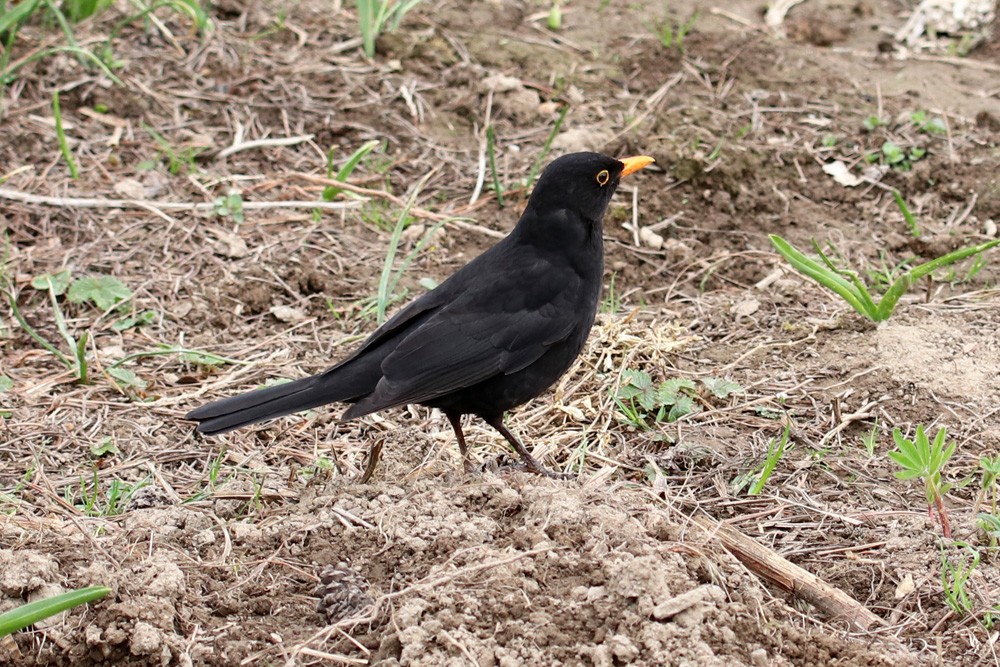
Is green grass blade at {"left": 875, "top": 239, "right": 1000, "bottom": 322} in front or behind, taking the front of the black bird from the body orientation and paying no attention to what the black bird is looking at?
in front

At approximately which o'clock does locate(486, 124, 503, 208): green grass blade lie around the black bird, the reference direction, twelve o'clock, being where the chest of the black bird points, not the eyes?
The green grass blade is roughly at 9 o'clock from the black bird.

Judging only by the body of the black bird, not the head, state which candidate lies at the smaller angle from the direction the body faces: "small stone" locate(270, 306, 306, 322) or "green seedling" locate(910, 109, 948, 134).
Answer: the green seedling

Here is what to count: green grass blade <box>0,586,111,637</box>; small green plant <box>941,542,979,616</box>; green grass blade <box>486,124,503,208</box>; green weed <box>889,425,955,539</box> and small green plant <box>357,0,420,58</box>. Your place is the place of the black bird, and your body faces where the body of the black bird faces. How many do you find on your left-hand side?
2

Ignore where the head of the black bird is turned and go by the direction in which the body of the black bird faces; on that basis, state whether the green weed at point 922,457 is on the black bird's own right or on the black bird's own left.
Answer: on the black bird's own right

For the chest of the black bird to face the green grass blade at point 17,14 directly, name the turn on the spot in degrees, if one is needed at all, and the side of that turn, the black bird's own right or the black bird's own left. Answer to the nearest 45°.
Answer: approximately 135° to the black bird's own left

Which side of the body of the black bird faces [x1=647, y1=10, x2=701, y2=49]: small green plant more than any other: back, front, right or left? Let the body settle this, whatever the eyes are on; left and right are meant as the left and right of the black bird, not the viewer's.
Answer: left

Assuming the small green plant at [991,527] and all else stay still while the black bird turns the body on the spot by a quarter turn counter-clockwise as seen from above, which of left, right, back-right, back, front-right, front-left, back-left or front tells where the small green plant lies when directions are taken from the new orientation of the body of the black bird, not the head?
back-right

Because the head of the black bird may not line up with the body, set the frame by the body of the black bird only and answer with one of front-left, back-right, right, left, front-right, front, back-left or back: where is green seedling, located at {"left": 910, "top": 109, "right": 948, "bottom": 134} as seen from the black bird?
front-left

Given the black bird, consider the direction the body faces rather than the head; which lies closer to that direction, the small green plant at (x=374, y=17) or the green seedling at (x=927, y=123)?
the green seedling

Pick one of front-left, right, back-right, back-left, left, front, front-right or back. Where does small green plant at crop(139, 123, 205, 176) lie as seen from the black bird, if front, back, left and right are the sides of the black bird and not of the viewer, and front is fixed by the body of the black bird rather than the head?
back-left

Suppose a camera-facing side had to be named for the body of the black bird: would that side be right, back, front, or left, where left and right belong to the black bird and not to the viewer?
right

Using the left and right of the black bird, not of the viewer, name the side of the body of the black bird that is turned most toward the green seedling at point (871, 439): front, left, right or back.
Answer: front

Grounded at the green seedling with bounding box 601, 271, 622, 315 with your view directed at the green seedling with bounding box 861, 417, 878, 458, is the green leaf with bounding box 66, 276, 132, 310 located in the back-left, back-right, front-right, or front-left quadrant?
back-right

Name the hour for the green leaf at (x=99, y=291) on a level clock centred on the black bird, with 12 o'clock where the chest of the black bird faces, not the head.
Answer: The green leaf is roughly at 7 o'clock from the black bird.

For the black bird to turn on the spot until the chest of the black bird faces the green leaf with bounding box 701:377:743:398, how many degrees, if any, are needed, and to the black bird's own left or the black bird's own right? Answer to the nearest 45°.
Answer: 0° — it already faces it
